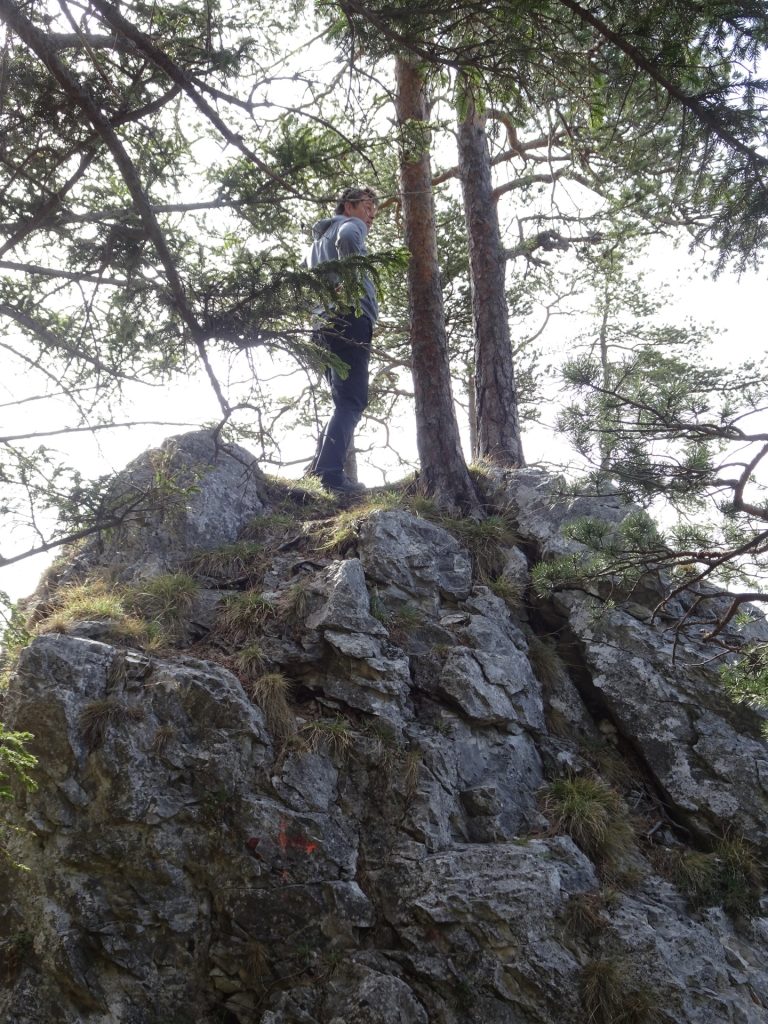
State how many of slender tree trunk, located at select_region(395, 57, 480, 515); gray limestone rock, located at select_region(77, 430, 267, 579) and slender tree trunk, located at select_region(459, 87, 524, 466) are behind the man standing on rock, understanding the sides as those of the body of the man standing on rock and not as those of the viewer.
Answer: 1

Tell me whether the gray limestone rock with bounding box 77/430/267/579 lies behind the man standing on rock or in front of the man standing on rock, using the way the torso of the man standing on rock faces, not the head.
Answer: behind

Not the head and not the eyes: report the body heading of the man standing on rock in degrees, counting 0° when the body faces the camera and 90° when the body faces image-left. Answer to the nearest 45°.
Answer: approximately 270°
